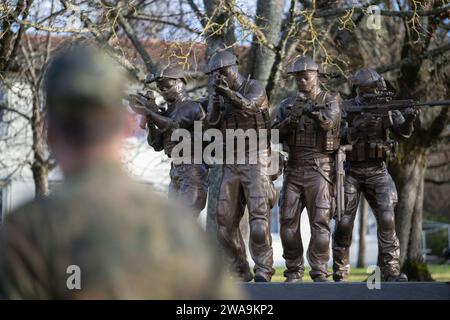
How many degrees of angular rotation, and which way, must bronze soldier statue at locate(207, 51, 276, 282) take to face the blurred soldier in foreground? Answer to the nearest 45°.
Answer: approximately 45° to its left

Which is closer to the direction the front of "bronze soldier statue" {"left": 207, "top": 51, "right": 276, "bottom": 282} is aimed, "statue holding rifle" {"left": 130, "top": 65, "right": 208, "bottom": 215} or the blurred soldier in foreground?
the blurred soldier in foreground

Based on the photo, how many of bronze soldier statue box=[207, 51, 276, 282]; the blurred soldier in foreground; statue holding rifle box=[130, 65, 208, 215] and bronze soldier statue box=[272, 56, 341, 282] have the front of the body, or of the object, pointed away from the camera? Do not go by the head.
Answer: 1

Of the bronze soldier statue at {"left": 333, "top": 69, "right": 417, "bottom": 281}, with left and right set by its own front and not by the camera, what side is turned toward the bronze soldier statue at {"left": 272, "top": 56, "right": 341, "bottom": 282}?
right

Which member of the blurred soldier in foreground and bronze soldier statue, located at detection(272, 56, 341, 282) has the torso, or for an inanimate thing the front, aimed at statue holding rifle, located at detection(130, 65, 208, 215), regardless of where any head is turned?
the blurred soldier in foreground

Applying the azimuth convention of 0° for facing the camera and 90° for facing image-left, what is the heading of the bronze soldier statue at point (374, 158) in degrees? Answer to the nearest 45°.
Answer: approximately 315°

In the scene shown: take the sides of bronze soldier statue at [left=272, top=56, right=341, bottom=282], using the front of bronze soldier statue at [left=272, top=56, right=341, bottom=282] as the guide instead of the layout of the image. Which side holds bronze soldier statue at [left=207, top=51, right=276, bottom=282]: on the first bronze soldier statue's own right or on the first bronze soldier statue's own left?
on the first bronze soldier statue's own right

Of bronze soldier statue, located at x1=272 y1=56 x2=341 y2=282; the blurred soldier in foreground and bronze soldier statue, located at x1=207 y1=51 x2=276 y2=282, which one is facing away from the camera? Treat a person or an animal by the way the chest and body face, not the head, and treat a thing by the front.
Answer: the blurred soldier in foreground

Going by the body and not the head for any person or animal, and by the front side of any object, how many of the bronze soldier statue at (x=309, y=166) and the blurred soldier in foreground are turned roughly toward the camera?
1

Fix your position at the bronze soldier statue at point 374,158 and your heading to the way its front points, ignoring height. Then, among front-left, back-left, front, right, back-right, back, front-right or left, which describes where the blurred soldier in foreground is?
front-right

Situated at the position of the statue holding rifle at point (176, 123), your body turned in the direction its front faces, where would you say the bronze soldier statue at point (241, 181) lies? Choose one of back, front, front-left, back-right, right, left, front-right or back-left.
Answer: left

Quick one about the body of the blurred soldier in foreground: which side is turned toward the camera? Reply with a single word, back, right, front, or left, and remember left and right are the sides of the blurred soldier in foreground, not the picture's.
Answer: back

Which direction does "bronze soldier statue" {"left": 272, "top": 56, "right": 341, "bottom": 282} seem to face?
toward the camera

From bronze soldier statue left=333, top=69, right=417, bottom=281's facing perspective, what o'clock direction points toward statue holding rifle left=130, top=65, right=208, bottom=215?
The statue holding rifle is roughly at 4 o'clock from the bronze soldier statue.

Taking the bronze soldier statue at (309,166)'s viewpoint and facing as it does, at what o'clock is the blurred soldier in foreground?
The blurred soldier in foreground is roughly at 12 o'clock from the bronze soldier statue.

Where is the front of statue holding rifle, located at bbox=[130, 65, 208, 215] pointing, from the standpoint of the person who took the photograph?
facing the viewer and to the left of the viewer
